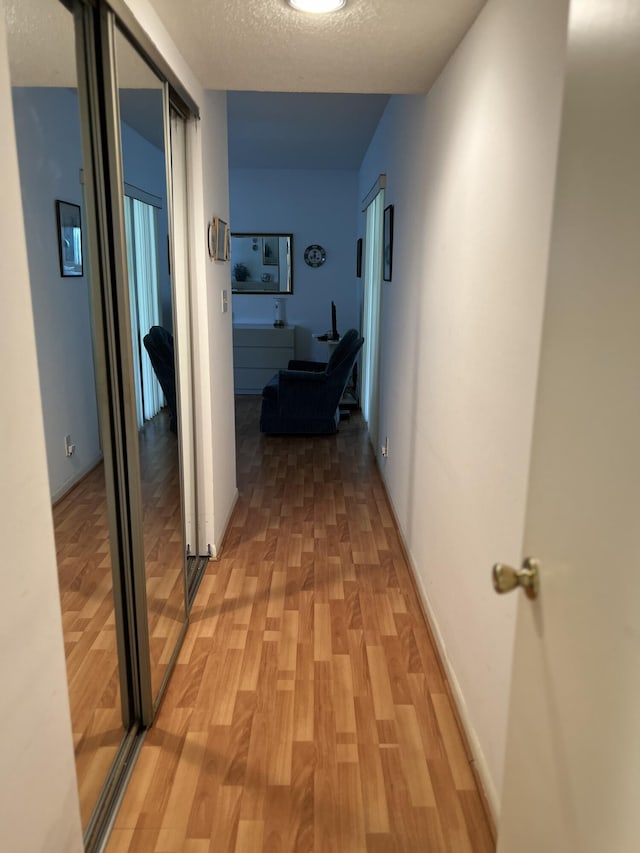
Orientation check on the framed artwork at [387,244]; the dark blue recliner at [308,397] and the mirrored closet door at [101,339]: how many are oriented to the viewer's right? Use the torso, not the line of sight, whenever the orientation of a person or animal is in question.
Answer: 1

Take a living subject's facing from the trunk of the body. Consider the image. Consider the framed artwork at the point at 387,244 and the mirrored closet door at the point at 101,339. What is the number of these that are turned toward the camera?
0

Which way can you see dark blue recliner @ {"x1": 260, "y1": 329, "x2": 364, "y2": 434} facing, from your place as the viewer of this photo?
facing to the left of the viewer

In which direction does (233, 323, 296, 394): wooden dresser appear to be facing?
toward the camera

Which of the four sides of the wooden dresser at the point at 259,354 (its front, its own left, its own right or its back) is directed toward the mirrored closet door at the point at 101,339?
front

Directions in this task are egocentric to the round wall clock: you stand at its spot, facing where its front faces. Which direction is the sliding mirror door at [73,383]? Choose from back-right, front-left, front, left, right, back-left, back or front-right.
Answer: front

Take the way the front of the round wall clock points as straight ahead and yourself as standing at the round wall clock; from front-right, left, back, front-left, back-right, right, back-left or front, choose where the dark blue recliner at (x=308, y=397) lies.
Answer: front

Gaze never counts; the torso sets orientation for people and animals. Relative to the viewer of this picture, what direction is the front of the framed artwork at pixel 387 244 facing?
facing to the left of the viewer

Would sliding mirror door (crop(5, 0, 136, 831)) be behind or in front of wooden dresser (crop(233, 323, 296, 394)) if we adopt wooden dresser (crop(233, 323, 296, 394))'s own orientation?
in front

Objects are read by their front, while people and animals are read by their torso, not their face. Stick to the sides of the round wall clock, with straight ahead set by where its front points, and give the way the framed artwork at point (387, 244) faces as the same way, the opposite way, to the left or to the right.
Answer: to the right

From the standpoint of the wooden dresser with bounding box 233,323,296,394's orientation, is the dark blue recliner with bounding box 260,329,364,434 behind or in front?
in front

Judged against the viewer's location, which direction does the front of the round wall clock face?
facing the viewer

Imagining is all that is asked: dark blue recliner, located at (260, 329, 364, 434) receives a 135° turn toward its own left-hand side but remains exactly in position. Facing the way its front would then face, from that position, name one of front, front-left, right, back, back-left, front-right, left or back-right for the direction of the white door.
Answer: front-right

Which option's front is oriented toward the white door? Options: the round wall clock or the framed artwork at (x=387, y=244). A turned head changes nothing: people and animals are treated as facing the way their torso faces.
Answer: the round wall clock

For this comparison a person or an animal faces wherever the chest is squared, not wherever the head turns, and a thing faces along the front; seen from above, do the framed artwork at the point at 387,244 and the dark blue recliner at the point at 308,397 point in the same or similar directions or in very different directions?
same or similar directions

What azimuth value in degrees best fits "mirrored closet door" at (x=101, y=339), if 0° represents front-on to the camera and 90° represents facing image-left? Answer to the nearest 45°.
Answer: approximately 270°

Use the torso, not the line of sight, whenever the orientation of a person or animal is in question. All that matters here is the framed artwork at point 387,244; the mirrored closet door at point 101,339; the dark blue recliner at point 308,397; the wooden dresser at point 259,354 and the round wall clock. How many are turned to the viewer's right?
1

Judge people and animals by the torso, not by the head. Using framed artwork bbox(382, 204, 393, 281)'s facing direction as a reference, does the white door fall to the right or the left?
on its left
